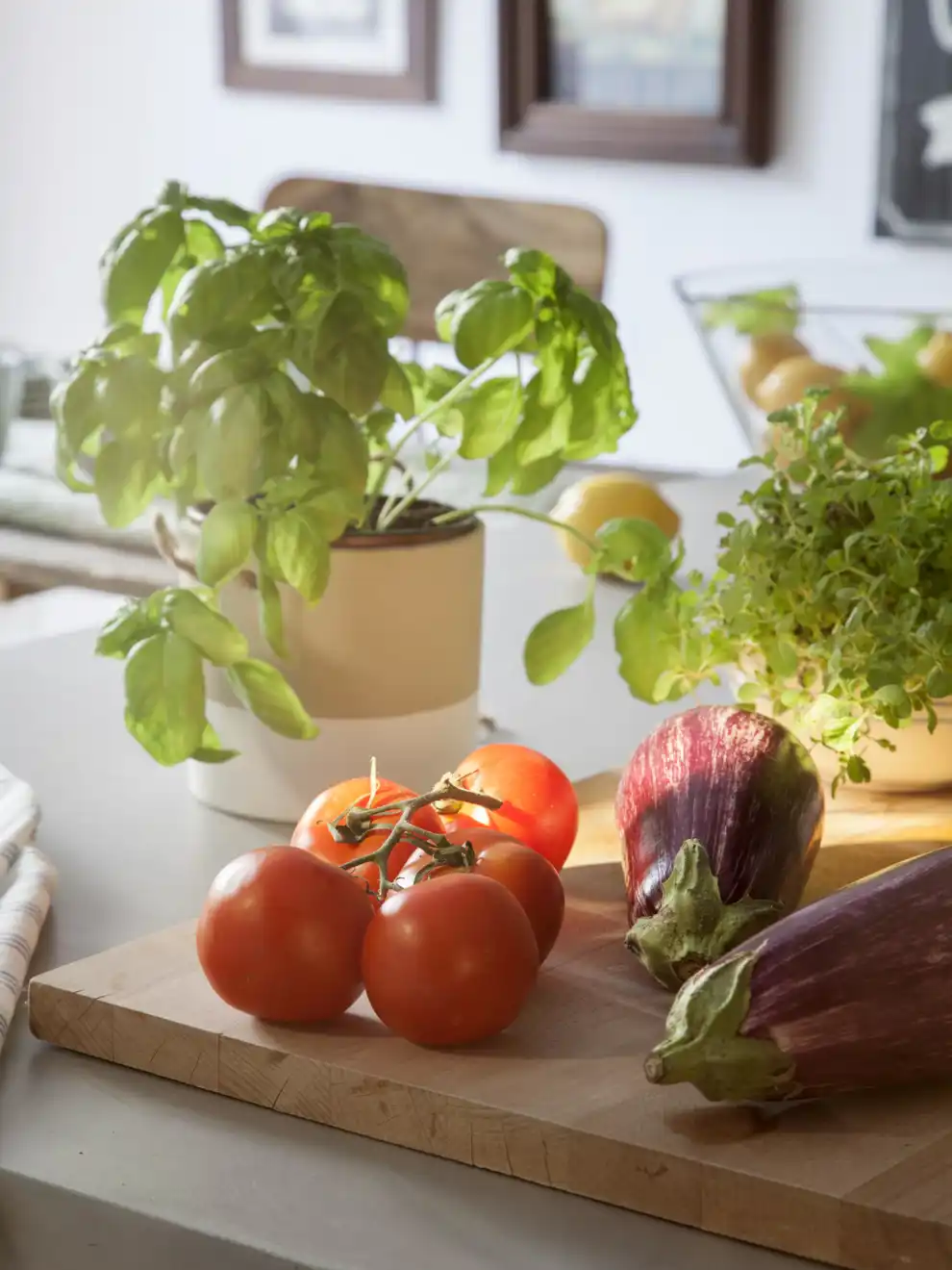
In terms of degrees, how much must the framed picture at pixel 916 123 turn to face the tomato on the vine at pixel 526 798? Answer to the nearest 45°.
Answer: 0° — it already faces it

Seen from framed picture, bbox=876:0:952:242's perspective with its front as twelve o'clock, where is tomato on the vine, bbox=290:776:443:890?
The tomato on the vine is roughly at 12 o'clock from the framed picture.

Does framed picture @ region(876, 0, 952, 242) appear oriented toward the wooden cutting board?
yes

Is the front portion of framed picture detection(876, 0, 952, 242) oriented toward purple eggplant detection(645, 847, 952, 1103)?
yes

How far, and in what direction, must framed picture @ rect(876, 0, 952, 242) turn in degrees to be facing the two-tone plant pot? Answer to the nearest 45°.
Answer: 0° — it already faces it

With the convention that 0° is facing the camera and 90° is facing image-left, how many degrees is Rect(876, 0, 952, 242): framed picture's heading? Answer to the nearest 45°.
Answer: approximately 0°

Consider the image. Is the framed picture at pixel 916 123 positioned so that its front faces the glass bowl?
yes

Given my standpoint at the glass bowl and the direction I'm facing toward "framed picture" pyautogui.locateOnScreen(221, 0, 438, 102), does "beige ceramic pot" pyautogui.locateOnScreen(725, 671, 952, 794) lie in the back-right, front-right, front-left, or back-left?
back-left

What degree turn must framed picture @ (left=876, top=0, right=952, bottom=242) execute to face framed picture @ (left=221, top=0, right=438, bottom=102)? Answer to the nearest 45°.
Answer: approximately 135° to its right

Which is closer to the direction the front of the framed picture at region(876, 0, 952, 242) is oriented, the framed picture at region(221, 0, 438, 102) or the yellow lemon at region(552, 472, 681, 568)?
the yellow lemon

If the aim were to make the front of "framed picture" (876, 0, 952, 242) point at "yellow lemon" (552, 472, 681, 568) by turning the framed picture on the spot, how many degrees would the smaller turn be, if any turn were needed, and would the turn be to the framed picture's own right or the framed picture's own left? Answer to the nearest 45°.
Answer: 0° — it already faces it

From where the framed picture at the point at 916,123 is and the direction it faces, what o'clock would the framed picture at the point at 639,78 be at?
the framed picture at the point at 639,78 is roughly at 4 o'clock from the framed picture at the point at 916,123.
